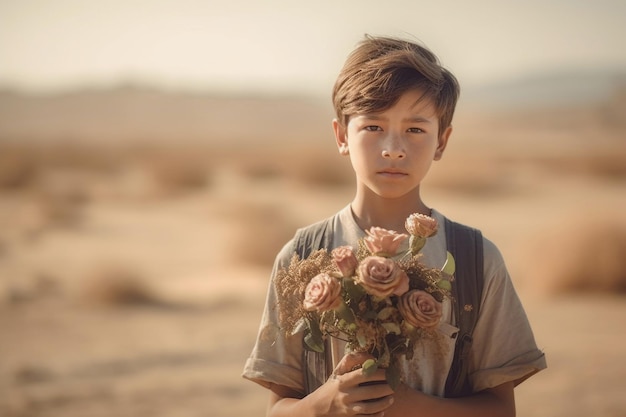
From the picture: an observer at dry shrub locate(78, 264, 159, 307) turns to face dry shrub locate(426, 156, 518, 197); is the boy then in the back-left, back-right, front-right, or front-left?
back-right

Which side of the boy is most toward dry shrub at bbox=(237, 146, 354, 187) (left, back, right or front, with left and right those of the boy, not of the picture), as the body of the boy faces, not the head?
back

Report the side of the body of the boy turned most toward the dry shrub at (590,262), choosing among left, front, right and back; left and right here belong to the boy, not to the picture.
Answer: back

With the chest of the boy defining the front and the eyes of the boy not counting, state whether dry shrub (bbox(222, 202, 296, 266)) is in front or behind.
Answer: behind

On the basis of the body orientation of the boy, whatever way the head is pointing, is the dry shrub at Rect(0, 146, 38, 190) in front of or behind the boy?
behind

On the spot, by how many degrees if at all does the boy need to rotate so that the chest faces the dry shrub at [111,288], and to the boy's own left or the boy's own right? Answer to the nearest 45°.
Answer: approximately 135° to the boy's own right

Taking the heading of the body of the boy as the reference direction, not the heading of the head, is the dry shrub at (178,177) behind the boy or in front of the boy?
behind

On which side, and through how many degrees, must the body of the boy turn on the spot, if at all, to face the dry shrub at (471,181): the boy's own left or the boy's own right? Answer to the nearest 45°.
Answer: approximately 180°

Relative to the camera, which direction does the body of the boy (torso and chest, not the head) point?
toward the camera
